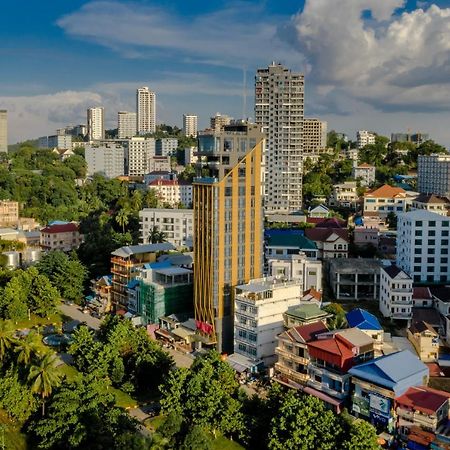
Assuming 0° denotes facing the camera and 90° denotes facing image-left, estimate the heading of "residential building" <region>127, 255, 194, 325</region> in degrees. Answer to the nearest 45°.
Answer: approximately 45°

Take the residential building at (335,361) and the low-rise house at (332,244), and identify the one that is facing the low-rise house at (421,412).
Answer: the low-rise house at (332,244)

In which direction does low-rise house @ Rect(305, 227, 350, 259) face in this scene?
toward the camera

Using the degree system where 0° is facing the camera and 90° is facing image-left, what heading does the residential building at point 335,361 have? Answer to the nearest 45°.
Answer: approximately 45°

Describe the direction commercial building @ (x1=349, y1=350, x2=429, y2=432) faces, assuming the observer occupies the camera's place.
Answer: facing the viewer and to the left of the viewer

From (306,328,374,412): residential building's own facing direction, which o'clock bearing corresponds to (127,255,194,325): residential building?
(127,255,194,325): residential building is roughly at 3 o'clock from (306,328,374,412): residential building.

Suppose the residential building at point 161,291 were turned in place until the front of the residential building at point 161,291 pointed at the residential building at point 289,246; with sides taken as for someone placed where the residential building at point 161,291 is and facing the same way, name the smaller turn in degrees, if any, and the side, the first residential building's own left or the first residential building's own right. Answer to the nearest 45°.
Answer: approximately 180°

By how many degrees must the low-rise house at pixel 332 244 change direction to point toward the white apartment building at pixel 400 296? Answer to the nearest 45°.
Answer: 0° — it already faces it

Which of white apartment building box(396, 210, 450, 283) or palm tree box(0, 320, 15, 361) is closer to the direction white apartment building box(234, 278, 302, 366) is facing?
the palm tree

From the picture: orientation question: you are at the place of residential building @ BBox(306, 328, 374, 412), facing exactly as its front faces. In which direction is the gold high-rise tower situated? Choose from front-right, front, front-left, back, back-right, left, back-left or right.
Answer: right

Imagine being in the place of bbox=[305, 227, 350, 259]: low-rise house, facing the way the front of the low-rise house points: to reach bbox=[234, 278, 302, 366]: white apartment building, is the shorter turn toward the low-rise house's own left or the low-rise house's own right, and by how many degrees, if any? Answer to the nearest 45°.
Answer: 0° — it already faces it

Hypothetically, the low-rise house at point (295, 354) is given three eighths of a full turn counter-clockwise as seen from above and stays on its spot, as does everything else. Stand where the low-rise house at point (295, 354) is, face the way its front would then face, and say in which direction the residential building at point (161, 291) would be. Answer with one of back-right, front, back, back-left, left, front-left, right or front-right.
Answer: back-left

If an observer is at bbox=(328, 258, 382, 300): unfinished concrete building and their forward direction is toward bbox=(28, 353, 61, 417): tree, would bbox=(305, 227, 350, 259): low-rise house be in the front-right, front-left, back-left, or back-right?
back-right

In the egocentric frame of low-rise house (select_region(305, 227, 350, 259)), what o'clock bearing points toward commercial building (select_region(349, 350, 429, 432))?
The commercial building is roughly at 12 o'clock from the low-rise house.
